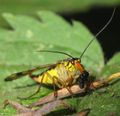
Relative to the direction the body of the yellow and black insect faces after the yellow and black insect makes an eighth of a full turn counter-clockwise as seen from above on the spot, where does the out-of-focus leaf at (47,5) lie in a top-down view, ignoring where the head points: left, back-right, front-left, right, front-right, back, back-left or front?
front-left

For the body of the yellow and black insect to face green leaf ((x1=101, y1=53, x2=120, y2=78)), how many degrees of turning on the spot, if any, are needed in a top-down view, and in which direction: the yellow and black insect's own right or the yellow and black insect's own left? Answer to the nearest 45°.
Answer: approximately 45° to the yellow and black insect's own left

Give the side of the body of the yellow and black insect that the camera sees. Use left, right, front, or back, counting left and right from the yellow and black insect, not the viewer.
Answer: right

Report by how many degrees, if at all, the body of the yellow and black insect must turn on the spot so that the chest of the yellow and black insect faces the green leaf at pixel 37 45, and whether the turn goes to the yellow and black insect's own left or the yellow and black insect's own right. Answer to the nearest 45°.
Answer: approximately 90° to the yellow and black insect's own left
